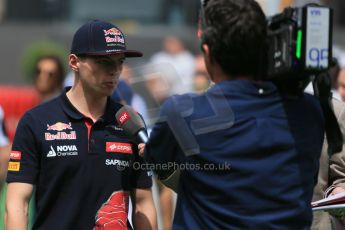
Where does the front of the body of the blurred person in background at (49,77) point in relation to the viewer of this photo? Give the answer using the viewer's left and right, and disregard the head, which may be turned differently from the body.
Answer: facing the viewer and to the left of the viewer

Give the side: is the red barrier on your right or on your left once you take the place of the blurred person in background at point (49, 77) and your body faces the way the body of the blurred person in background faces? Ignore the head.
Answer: on your right

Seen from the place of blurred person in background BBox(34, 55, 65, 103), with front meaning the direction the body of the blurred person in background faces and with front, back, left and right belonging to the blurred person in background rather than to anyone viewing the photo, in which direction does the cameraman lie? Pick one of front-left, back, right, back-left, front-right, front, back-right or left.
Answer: front-left

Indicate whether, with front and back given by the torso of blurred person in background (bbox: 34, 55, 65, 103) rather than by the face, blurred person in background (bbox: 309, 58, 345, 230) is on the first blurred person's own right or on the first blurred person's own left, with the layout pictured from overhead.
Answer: on the first blurred person's own left
